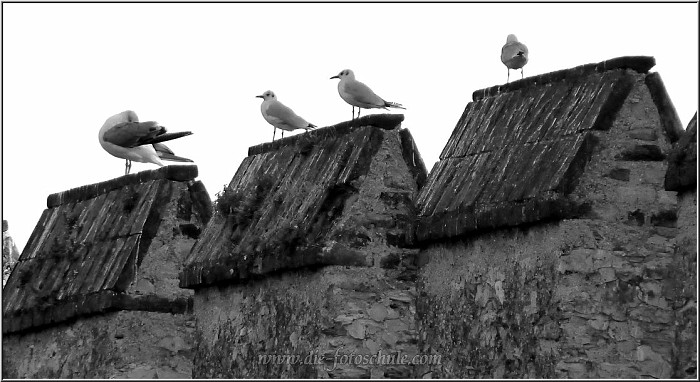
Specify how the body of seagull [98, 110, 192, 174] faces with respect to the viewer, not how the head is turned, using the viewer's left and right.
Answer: facing to the left of the viewer

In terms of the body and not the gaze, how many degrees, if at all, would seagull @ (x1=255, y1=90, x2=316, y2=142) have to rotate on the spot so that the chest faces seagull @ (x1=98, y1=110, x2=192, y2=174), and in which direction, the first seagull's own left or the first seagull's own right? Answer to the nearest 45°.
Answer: approximately 45° to the first seagull's own right

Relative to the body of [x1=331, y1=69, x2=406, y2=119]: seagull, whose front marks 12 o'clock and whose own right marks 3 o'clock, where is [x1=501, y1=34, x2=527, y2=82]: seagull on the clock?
[x1=501, y1=34, x2=527, y2=82]: seagull is roughly at 6 o'clock from [x1=331, y1=69, x2=406, y2=119]: seagull.

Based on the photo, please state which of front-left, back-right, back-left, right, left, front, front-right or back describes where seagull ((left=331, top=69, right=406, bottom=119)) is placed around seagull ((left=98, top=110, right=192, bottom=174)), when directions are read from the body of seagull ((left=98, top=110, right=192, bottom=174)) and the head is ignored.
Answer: back-left

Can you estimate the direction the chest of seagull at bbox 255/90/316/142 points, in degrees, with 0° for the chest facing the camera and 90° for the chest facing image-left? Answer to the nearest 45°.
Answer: approximately 90°

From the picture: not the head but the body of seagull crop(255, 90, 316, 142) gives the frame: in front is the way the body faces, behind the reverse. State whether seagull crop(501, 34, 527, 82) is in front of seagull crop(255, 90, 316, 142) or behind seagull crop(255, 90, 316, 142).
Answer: behind

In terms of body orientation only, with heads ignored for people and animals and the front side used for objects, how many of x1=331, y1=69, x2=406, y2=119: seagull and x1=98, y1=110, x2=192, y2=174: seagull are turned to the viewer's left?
2

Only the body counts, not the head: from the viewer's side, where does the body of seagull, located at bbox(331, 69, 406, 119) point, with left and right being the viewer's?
facing to the left of the viewer
